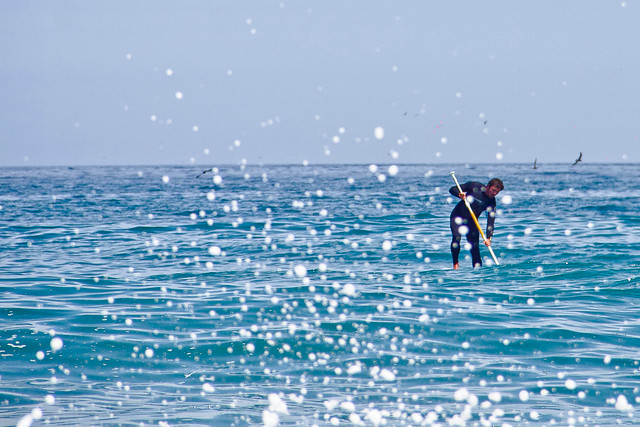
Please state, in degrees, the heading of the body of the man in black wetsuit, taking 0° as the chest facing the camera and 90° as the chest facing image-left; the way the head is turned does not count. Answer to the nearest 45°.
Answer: approximately 315°
